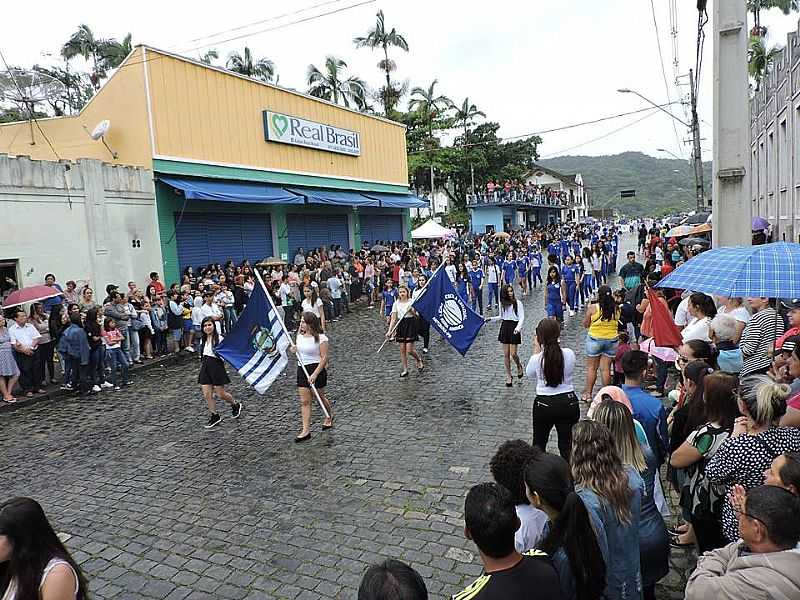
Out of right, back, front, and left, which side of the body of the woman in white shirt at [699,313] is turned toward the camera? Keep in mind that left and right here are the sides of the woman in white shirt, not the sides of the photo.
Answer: left

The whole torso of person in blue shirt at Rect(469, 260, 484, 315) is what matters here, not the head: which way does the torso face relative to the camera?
toward the camera

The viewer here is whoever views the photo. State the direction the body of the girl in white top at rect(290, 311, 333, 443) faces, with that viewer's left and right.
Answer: facing the viewer and to the left of the viewer

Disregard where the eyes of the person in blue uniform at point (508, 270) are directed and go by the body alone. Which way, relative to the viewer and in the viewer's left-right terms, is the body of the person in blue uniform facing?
facing the viewer

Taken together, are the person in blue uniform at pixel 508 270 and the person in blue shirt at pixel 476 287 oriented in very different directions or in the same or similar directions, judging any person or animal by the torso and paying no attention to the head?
same or similar directions

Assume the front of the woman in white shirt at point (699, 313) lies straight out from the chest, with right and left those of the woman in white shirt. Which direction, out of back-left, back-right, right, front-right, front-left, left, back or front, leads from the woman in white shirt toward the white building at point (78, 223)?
front

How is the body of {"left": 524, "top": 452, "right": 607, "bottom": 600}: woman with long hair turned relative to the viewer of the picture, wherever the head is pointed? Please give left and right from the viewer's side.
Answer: facing away from the viewer and to the left of the viewer

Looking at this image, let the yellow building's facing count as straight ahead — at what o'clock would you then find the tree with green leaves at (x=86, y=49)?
The tree with green leaves is roughly at 7 o'clock from the yellow building.

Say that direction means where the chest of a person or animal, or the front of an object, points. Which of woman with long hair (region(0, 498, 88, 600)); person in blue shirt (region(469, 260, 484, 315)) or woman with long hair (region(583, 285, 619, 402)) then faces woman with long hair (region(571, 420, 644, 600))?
the person in blue shirt

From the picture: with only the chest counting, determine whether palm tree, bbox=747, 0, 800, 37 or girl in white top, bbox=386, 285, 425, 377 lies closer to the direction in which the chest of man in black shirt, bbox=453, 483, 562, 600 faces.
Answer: the girl in white top

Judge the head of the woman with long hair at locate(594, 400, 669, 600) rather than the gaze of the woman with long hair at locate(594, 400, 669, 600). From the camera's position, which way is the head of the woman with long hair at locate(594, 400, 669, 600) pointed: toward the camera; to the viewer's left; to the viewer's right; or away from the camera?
away from the camera

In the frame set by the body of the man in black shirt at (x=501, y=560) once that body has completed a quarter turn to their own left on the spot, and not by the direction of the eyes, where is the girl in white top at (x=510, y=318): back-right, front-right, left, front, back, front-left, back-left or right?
back-right

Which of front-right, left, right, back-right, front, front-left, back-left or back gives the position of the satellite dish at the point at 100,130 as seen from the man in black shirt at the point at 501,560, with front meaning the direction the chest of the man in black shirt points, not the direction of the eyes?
front

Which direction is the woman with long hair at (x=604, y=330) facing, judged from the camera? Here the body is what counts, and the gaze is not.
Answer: away from the camera

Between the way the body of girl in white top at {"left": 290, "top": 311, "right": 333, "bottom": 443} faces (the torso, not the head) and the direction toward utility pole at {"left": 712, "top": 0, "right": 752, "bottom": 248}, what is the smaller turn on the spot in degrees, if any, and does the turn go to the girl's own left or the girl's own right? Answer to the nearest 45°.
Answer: approximately 135° to the girl's own left
